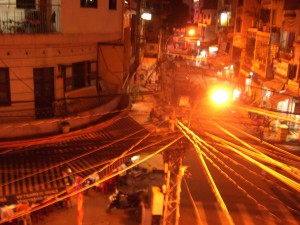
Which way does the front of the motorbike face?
to the viewer's left

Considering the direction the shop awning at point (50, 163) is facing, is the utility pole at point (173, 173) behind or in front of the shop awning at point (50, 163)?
in front

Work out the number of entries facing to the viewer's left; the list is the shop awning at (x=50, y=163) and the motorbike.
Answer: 1

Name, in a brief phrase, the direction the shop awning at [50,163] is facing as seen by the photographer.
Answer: facing the viewer and to the right of the viewer
